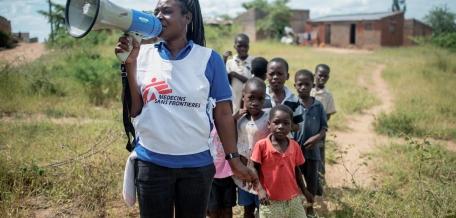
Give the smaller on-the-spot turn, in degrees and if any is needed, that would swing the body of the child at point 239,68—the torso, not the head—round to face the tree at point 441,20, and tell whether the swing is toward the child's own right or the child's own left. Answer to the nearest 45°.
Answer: approximately 135° to the child's own left

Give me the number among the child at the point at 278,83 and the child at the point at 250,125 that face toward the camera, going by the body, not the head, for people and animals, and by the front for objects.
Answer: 2

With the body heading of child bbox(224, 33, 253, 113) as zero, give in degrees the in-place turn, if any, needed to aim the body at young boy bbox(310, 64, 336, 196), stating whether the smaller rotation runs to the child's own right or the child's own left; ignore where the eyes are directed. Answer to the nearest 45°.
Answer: approximately 45° to the child's own left

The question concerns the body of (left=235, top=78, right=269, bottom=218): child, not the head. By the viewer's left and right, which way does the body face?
facing the viewer

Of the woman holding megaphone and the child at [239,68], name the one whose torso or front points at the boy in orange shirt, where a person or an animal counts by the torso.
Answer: the child

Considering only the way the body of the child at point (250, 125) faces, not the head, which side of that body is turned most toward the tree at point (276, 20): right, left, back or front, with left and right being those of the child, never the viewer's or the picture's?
back

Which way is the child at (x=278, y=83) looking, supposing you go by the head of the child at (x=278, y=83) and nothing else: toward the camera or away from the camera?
toward the camera

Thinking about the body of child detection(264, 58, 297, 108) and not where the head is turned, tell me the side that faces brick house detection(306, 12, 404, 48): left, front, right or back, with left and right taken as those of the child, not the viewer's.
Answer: back

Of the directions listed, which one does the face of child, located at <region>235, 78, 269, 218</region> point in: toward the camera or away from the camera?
toward the camera

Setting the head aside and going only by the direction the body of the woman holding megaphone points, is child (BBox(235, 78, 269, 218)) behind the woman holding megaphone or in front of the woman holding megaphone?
behind

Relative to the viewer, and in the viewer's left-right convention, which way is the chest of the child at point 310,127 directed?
facing the viewer and to the left of the viewer

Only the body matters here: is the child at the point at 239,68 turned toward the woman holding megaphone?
yes

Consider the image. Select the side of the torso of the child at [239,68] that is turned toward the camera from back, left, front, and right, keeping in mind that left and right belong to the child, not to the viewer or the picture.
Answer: front

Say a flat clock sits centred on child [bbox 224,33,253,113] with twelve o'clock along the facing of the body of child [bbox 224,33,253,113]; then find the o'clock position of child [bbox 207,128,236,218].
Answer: child [bbox 207,128,236,218] is roughly at 12 o'clock from child [bbox 224,33,253,113].

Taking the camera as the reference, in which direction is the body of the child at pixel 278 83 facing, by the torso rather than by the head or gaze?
toward the camera

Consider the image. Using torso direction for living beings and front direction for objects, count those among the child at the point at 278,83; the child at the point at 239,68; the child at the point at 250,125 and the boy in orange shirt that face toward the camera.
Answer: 4

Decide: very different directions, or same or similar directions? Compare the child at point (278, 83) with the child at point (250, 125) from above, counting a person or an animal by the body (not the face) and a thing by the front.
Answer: same or similar directions
